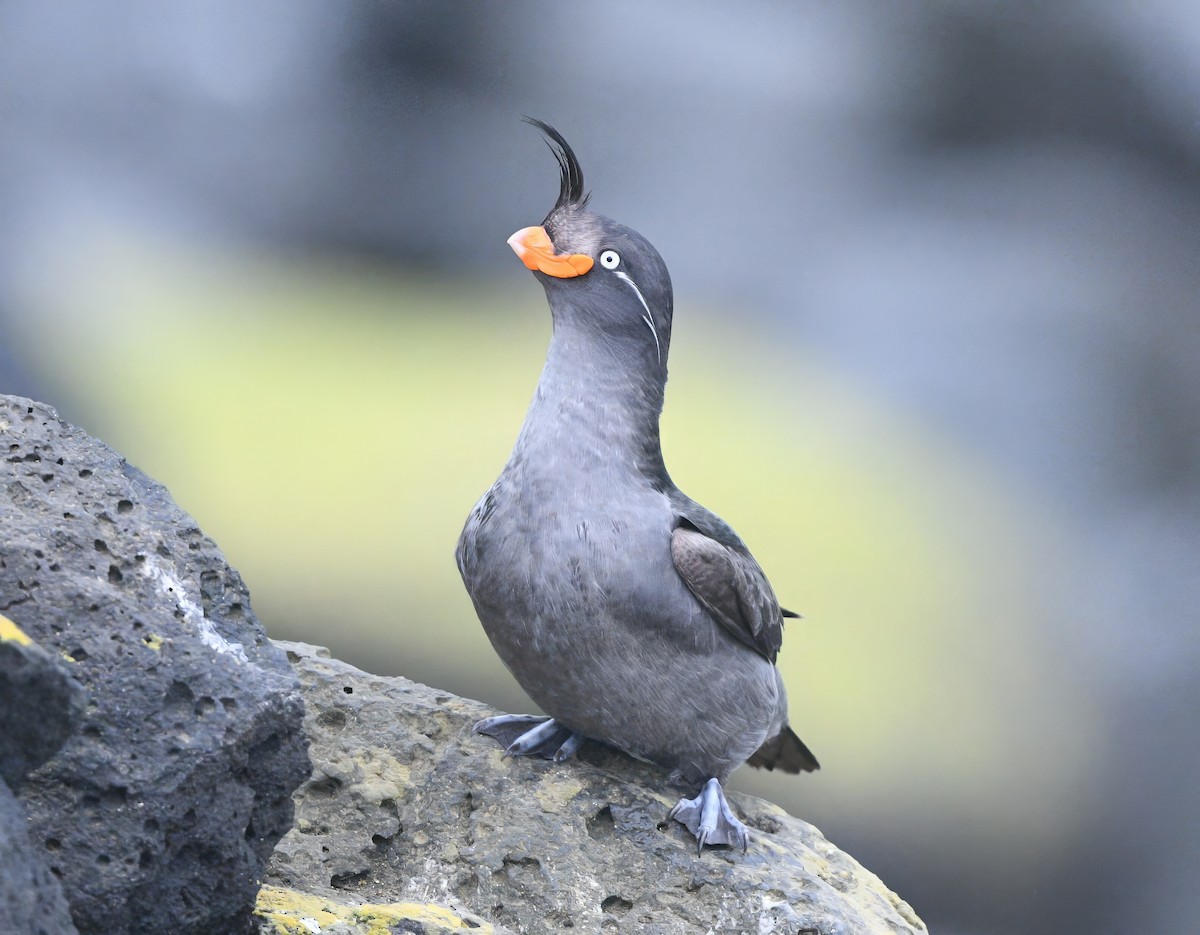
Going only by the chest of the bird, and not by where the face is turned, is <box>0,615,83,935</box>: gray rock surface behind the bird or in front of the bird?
in front

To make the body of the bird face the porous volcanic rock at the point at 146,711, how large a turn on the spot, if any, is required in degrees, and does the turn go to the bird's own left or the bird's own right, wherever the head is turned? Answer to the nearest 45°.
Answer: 0° — it already faces it

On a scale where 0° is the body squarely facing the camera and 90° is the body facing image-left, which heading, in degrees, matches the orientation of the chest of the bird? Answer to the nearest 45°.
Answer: approximately 45°
